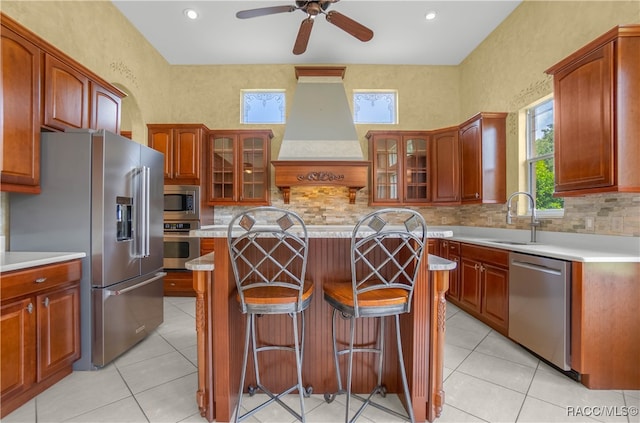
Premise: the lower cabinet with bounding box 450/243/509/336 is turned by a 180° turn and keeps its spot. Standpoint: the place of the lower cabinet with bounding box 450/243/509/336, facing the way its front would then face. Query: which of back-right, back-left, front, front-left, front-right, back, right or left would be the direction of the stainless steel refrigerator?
back

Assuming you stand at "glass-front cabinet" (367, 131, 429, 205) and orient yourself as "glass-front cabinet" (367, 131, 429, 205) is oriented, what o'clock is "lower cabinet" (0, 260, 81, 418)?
The lower cabinet is roughly at 1 o'clock from the glass-front cabinet.

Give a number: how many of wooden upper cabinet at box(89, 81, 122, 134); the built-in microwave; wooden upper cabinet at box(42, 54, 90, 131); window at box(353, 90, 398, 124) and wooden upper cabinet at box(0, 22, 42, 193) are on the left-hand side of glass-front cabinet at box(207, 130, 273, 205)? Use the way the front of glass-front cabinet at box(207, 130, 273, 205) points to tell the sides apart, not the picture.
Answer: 1

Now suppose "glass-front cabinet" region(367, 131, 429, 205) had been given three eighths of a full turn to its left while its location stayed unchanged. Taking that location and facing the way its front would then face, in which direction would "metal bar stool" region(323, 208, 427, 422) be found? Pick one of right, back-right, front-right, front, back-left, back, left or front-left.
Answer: back-right

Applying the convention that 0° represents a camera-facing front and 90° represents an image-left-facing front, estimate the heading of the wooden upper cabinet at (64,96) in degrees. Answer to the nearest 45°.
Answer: approximately 315°

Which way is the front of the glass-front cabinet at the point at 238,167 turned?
toward the camera

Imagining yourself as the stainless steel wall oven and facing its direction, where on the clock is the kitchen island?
The kitchen island is roughly at 12 o'clock from the stainless steel wall oven.

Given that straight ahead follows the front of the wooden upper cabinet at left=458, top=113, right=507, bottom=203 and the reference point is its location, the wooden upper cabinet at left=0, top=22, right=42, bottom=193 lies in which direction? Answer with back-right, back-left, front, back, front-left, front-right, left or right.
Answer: front

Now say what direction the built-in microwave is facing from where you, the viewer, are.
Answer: facing the viewer

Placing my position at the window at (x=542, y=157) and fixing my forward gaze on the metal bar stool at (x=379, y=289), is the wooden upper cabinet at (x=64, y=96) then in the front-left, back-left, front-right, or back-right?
front-right

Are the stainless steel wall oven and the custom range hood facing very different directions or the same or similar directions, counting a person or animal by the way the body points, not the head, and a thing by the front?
same or similar directions

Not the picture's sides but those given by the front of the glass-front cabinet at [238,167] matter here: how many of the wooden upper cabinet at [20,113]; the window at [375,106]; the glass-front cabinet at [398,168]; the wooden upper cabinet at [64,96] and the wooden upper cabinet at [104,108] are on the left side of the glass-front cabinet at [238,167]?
2

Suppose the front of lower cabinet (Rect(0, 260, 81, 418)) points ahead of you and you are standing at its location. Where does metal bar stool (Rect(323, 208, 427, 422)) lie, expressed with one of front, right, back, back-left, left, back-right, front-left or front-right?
front

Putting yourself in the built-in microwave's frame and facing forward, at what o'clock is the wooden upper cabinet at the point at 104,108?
The wooden upper cabinet is roughly at 1 o'clock from the built-in microwave.

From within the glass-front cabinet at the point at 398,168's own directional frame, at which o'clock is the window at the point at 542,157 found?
The window is roughly at 10 o'clock from the glass-front cabinet.

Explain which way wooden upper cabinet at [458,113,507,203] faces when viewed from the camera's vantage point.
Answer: facing the viewer and to the left of the viewer
